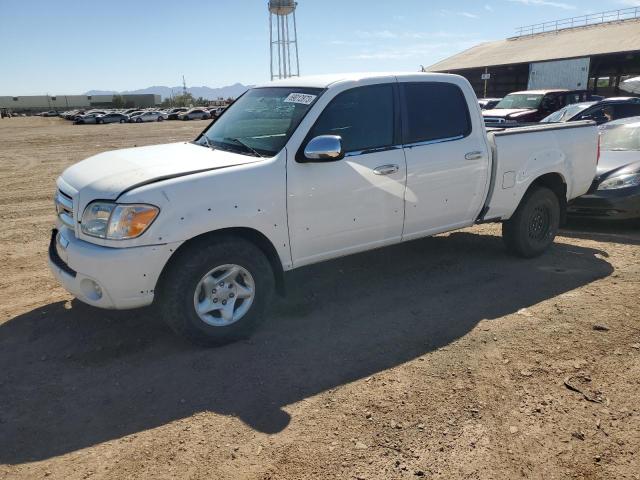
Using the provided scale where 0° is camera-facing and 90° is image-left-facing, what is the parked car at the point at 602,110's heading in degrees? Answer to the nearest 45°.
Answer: approximately 45°

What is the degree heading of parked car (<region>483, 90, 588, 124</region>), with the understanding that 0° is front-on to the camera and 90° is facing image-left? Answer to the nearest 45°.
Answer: approximately 45°

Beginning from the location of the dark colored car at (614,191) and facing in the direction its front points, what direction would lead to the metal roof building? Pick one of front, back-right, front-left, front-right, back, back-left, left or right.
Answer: back-right

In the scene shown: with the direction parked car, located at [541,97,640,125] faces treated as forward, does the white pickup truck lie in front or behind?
in front

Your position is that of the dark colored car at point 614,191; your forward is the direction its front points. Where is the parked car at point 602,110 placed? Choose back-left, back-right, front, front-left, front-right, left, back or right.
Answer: back-right

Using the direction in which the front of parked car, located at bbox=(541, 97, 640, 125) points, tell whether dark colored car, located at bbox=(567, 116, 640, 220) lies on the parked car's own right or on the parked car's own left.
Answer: on the parked car's own left

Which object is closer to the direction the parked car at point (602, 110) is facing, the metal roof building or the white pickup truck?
the white pickup truck

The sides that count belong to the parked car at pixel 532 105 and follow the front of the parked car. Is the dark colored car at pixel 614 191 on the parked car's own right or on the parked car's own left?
on the parked car's own left

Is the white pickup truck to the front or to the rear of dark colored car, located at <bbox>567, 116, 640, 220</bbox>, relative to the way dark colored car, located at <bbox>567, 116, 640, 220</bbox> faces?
to the front

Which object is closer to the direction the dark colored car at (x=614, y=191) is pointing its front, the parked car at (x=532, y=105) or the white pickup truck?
the white pickup truck

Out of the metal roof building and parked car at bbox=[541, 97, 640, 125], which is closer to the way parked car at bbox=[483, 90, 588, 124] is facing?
the parked car

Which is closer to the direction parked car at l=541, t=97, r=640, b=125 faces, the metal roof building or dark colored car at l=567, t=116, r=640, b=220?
the dark colored car

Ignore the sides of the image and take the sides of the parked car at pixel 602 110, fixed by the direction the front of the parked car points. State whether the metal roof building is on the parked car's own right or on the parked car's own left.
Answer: on the parked car's own right

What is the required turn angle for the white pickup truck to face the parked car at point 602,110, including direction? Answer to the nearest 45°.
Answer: approximately 180°
